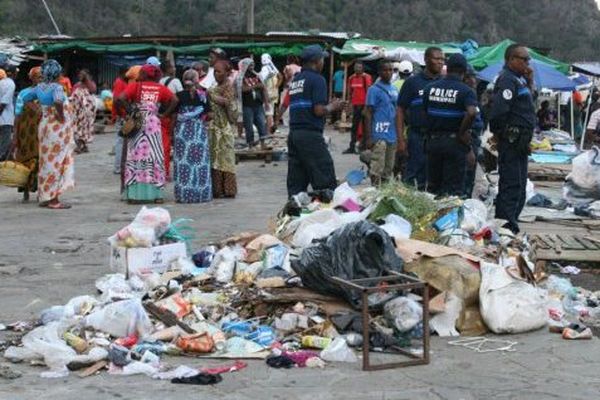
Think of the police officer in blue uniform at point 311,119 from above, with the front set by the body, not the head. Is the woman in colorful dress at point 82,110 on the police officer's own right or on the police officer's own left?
on the police officer's own left

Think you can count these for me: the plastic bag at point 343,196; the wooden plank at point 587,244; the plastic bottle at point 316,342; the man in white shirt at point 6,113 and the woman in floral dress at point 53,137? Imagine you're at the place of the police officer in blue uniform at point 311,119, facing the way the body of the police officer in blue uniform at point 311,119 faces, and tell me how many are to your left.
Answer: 2

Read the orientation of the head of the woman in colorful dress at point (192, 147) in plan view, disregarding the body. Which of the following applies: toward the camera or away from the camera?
toward the camera
